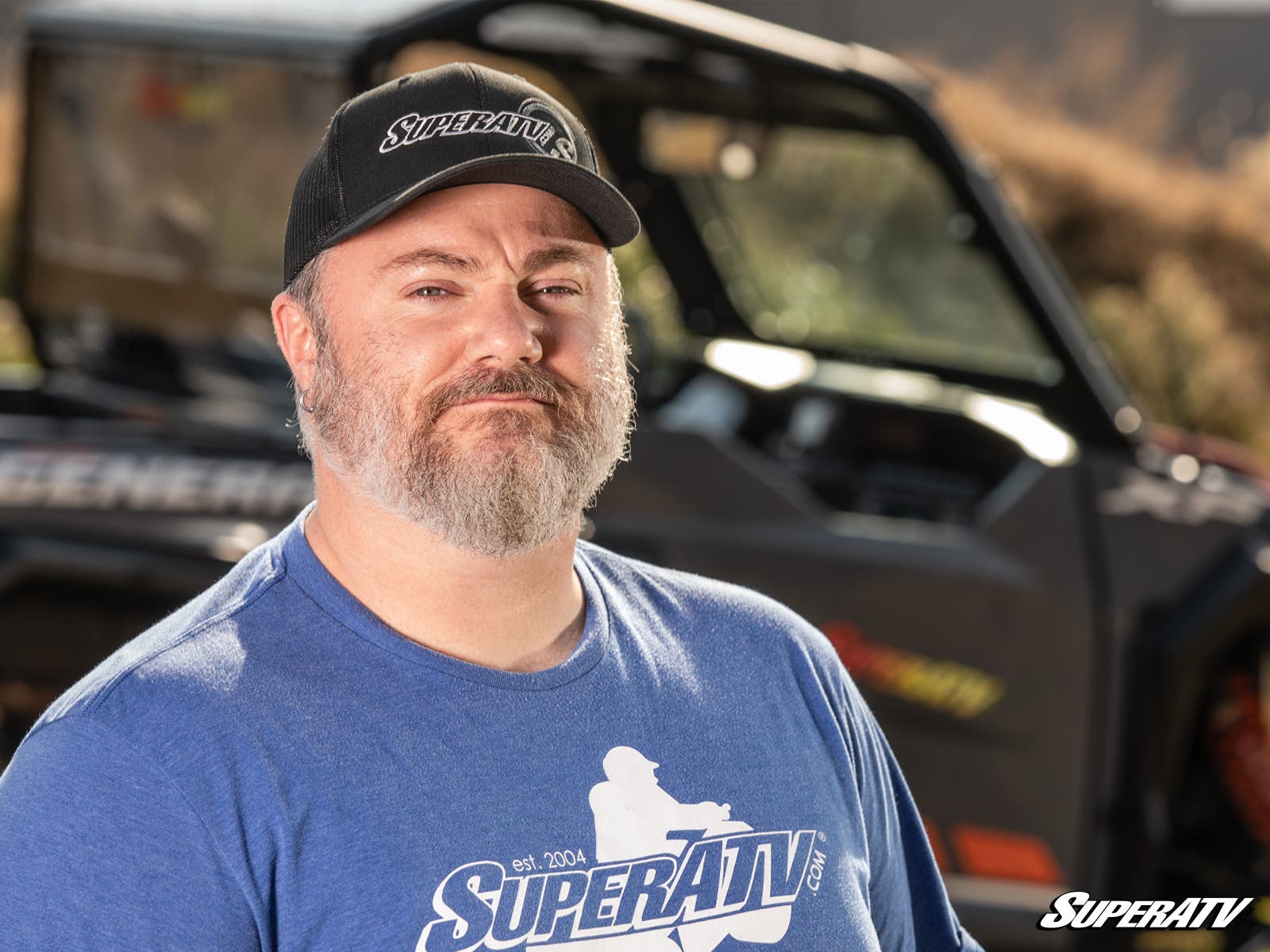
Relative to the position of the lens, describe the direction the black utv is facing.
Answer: facing away from the viewer and to the right of the viewer

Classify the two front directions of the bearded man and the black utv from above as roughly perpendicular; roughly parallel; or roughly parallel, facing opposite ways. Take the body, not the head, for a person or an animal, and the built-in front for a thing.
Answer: roughly perpendicular

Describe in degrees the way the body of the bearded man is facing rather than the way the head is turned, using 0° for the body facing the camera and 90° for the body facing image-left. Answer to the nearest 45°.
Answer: approximately 315°

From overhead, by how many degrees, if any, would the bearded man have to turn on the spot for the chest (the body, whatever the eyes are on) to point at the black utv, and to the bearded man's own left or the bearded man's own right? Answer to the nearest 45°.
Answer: approximately 135° to the bearded man's own left

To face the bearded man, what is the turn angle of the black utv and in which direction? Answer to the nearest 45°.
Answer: approximately 135° to its right
